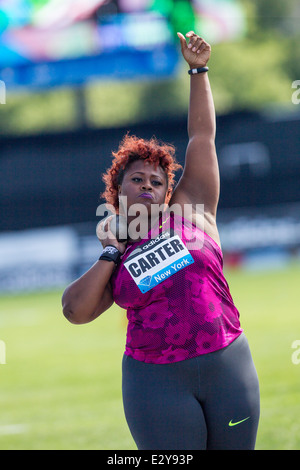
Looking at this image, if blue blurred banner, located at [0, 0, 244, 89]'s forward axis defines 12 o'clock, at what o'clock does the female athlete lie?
The female athlete is roughly at 12 o'clock from the blue blurred banner.

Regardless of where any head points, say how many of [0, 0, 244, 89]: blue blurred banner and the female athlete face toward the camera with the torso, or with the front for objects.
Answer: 2

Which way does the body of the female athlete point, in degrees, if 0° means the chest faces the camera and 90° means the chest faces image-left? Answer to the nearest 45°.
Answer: approximately 0°

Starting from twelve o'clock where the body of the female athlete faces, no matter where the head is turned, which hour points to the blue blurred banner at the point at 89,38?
The blue blurred banner is roughly at 6 o'clock from the female athlete.
